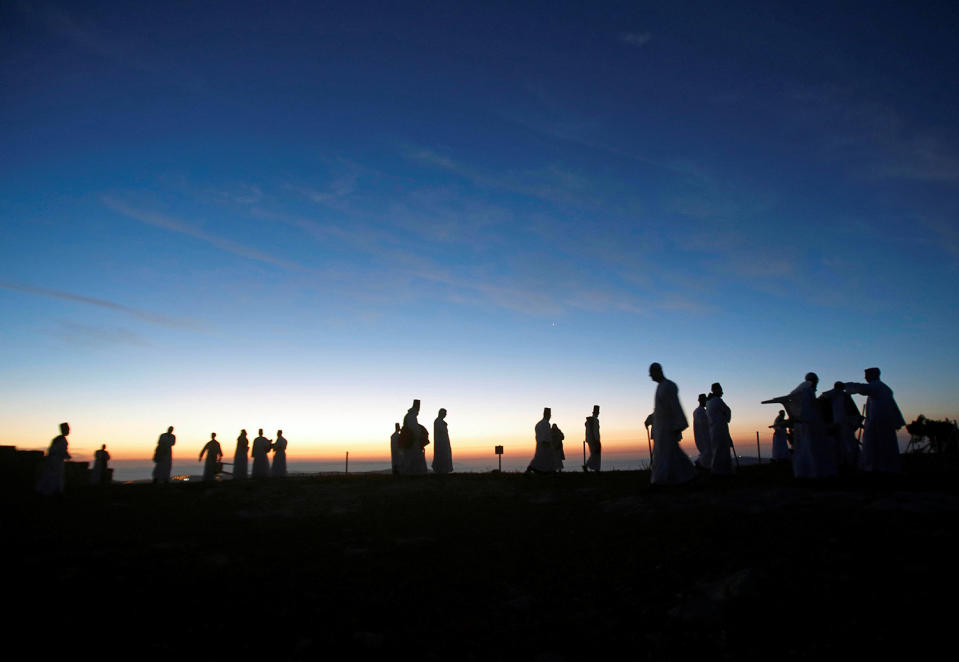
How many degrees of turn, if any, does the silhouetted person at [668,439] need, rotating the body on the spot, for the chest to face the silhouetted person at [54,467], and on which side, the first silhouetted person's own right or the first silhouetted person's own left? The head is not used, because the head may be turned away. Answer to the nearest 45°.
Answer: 0° — they already face them

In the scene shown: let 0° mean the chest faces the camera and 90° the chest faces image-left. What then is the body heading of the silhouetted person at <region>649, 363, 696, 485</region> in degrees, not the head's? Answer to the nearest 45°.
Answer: approximately 90°

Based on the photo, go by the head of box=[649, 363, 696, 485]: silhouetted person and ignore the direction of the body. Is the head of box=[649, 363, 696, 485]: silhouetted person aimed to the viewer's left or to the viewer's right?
to the viewer's left

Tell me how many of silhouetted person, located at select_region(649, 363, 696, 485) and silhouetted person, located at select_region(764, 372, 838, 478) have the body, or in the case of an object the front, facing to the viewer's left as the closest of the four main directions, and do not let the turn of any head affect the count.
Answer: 2

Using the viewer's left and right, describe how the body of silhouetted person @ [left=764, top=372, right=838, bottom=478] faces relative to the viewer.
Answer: facing to the left of the viewer

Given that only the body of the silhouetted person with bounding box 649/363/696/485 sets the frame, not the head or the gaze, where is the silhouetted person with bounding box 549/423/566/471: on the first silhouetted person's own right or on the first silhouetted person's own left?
on the first silhouetted person's own right

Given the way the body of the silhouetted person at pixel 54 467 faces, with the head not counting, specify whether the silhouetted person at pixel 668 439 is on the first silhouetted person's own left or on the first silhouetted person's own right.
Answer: on the first silhouetted person's own right

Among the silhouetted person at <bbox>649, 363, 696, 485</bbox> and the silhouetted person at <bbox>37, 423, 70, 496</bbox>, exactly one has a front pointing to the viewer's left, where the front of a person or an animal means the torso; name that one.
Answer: the silhouetted person at <bbox>649, 363, 696, 485</bbox>
